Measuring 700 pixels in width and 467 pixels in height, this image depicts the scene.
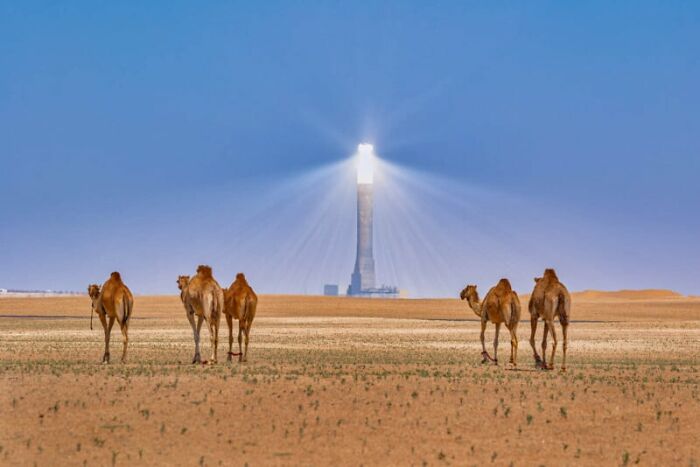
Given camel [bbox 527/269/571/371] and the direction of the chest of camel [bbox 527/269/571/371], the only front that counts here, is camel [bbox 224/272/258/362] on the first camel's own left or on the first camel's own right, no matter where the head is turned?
on the first camel's own left

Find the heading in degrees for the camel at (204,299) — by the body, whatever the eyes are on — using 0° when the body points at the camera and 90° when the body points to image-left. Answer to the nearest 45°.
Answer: approximately 135°

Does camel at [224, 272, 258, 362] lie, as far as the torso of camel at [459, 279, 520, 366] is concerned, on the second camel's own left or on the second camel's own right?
on the second camel's own left

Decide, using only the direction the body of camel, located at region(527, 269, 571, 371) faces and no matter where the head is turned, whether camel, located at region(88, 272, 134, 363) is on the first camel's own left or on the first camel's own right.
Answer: on the first camel's own left

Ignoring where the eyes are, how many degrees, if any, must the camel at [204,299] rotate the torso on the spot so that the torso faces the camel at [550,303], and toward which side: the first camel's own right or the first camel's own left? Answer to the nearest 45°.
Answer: approximately 135° to the first camel's own right

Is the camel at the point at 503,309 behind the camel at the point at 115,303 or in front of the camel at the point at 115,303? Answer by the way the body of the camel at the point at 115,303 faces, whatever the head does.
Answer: behind

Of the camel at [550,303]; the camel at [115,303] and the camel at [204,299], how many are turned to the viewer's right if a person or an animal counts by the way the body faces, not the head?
0

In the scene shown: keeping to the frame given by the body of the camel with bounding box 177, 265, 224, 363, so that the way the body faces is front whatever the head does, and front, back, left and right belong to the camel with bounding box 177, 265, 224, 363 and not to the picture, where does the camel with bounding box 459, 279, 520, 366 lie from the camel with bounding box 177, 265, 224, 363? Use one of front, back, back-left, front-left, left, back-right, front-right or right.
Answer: back-right

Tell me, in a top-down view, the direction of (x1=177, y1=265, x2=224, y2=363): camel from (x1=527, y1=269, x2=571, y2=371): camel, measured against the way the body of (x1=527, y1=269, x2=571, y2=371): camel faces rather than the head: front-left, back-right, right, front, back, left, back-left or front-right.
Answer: left

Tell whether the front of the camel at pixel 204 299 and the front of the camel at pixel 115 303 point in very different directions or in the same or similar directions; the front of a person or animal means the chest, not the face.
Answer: same or similar directions

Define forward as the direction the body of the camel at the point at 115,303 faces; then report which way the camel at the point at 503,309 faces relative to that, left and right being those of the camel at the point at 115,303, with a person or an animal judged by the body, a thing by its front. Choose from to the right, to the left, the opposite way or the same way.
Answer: the same way

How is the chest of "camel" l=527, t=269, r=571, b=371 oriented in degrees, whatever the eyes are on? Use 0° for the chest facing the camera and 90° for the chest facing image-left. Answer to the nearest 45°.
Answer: approximately 180°

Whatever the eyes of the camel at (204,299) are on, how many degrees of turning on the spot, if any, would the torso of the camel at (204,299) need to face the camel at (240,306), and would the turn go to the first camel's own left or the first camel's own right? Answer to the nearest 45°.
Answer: approximately 90° to the first camel's own right
